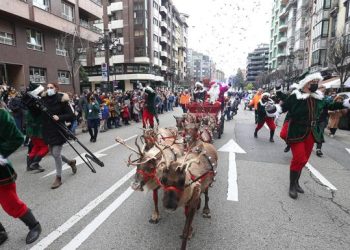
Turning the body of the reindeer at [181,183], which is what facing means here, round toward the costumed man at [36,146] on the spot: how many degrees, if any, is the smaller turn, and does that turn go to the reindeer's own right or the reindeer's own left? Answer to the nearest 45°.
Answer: approximately 90° to the reindeer's own right

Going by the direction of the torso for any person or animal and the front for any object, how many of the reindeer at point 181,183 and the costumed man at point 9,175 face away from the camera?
0

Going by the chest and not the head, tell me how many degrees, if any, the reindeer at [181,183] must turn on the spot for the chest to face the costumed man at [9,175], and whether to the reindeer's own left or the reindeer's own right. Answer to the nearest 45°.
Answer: approximately 45° to the reindeer's own right

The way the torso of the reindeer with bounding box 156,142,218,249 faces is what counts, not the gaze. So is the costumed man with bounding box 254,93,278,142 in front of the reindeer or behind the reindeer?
behind

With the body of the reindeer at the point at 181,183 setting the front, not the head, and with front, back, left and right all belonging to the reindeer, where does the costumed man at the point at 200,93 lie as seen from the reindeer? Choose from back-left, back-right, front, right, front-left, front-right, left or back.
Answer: back-right
